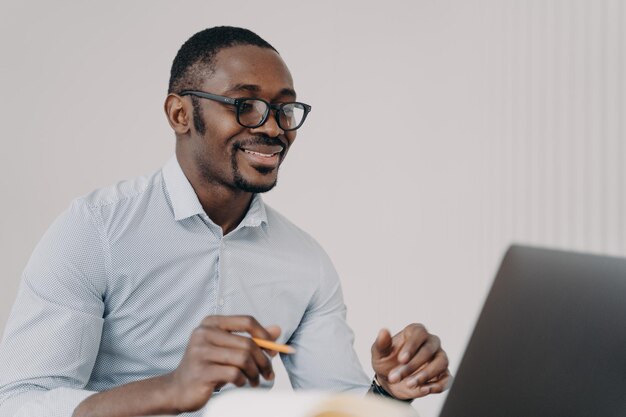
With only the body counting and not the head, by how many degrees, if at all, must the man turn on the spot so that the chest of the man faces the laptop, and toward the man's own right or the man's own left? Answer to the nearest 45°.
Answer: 0° — they already face it

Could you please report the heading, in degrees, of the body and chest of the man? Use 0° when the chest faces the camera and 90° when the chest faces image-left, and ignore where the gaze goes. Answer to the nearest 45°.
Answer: approximately 315°
